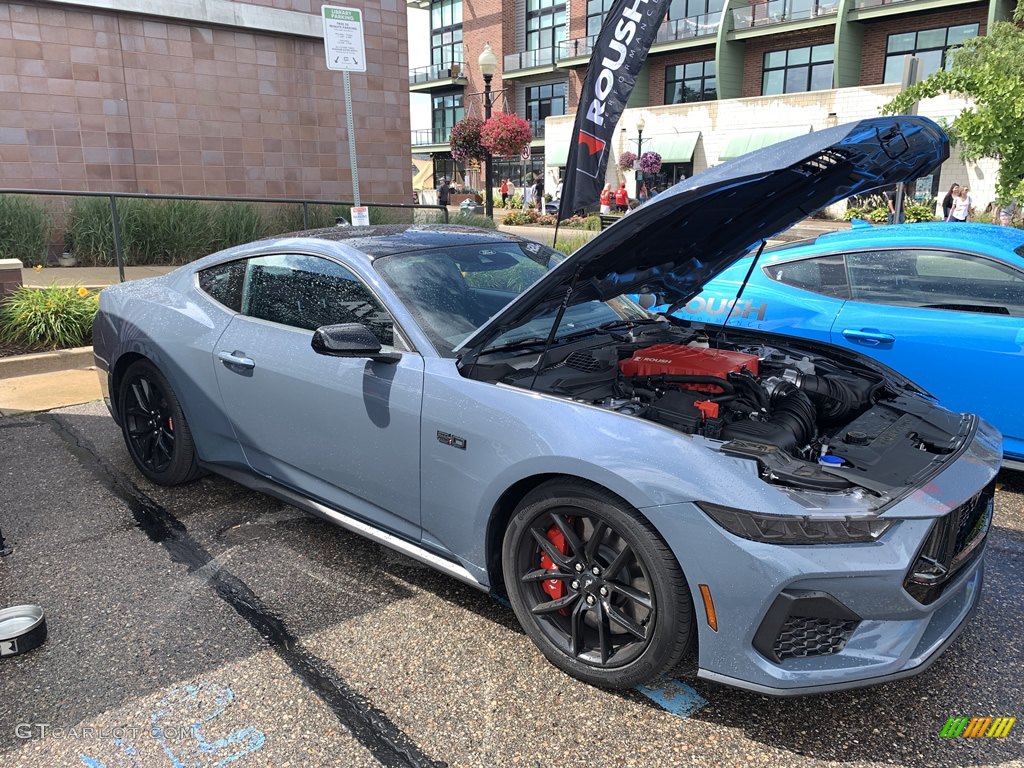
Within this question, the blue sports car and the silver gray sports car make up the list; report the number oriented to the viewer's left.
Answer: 0

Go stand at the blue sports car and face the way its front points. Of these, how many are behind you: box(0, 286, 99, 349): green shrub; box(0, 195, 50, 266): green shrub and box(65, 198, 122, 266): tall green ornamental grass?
3

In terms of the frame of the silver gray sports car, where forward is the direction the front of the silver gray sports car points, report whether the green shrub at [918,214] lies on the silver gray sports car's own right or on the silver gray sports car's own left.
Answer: on the silver gray sports car's own left

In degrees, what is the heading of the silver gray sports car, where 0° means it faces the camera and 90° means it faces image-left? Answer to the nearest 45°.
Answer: approximately 315°

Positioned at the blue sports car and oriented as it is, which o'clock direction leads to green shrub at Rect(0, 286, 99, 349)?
The green shrub is roughly at 6 o'clock from the blue sports car.

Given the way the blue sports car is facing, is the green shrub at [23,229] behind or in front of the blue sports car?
behind

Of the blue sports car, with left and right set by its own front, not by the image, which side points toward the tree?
left

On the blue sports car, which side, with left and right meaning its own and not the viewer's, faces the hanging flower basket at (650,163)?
left

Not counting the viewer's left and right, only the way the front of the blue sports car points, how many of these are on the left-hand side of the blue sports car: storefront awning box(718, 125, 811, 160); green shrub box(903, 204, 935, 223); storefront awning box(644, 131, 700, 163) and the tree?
4

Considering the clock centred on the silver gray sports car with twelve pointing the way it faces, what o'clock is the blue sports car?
The blue sports car is roughly at 9 o'clock from the silver gray sports car.

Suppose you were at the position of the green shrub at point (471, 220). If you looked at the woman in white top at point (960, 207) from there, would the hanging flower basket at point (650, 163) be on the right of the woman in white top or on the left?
left

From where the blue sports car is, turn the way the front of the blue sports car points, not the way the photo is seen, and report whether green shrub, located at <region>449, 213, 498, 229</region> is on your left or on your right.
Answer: on your left

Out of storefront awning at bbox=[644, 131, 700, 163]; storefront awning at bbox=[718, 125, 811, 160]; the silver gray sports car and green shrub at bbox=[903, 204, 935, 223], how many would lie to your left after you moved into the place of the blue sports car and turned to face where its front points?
3

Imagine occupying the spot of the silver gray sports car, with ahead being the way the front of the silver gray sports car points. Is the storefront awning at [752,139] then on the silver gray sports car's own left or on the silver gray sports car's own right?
on the silver gray sports car's own left

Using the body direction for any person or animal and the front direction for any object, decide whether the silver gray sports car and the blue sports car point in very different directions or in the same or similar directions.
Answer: same or similar directions

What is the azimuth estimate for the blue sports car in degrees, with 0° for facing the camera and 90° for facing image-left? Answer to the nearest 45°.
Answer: approximately 270°

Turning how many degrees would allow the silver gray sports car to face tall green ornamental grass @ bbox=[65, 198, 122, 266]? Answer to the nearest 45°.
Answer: approximately 180°
